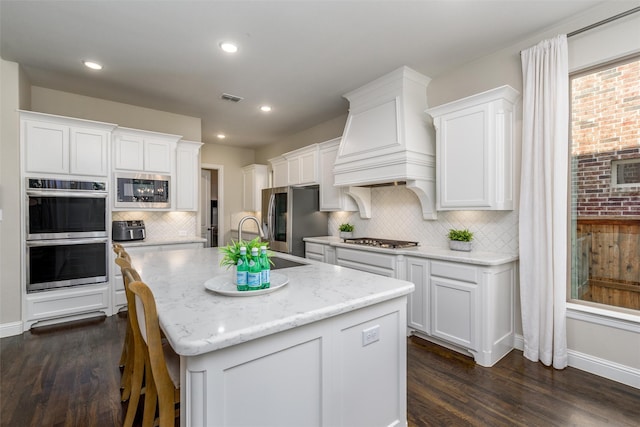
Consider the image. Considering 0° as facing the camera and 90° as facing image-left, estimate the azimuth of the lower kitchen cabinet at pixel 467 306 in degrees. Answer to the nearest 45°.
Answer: approximately 45°

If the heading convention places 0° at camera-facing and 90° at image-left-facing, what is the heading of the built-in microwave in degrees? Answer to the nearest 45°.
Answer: approximately 0°

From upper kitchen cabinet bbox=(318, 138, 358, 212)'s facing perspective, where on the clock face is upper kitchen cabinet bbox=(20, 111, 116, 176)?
upper kitchen cabinet bbox=(20, 111, 116, 176) is roughly at 1 o'clock from upper kitchen cabinet bbox=(318, 138, 358, 212).

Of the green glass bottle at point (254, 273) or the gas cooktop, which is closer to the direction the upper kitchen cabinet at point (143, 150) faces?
the green glass bottle

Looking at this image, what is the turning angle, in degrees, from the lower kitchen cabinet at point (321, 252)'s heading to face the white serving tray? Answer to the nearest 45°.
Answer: approximately 45° to its left

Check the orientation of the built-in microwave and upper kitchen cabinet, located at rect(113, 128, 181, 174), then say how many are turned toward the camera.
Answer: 2

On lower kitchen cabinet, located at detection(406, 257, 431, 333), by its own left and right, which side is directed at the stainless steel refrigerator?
right

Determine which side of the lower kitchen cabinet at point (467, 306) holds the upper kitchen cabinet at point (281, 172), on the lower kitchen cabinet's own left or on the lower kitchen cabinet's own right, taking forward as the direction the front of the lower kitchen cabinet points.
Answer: on the lower kitchen cabinet's own right

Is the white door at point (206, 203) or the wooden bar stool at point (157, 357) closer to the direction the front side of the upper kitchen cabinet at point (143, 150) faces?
the wooden bar stool

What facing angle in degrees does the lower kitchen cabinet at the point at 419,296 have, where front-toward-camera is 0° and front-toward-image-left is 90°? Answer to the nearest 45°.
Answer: approximately 45°
